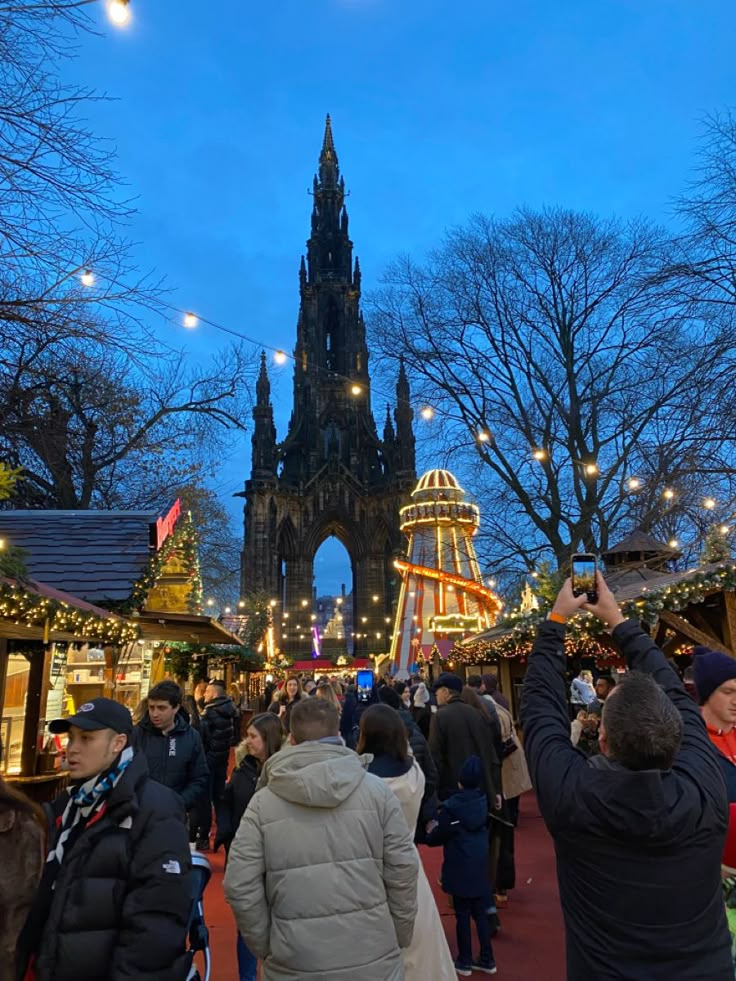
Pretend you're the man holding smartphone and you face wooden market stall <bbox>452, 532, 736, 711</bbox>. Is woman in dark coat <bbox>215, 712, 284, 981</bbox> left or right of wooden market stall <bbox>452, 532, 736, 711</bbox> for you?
left

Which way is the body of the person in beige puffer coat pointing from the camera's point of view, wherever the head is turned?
away from the camera

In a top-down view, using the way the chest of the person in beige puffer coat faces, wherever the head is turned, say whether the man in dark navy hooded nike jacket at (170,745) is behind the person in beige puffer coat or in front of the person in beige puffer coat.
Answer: in front

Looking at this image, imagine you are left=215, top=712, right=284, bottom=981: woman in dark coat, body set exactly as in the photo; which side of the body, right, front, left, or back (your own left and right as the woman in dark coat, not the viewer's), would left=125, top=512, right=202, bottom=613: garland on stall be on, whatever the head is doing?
right

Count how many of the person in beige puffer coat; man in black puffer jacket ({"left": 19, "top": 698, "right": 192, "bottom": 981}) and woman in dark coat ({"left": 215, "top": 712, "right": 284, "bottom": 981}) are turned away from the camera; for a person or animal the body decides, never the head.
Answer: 1

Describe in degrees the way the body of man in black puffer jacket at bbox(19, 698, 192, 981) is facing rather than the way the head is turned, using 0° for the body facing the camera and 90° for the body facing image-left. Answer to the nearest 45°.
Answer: approximately 45°

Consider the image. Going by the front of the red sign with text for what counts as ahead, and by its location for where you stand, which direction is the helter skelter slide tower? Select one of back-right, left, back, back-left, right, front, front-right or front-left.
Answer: left

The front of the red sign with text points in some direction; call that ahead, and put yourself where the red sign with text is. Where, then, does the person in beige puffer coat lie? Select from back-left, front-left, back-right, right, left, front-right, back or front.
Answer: front-right

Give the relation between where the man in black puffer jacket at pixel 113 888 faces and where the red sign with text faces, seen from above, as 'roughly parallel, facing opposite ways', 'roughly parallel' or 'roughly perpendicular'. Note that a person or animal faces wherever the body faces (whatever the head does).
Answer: roughly perpendicular

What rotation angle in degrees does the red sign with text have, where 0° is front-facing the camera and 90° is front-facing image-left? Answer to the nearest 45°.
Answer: approximately 315°

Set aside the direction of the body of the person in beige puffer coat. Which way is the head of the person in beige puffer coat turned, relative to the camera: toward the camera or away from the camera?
away from the camera

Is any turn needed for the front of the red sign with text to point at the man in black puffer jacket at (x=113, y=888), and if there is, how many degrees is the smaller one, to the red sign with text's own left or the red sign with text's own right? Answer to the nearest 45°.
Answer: approximately 45° to the red sign with text's own right

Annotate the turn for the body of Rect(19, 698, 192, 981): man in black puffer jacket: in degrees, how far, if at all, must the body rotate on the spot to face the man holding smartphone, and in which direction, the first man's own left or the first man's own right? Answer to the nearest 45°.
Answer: approximately 90° to the first man's own left

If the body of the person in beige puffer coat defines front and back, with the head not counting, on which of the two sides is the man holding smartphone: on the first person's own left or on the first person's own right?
on the first person's own right
